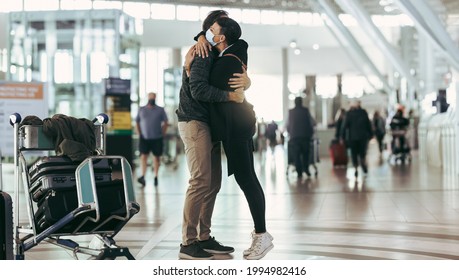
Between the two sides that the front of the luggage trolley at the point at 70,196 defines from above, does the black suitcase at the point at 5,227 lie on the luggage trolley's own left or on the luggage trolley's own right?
on the luggage trolley's own right

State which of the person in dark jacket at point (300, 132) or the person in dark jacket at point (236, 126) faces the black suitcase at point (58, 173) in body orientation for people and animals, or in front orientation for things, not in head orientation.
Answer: the person in dark jacket at point (236, 126)

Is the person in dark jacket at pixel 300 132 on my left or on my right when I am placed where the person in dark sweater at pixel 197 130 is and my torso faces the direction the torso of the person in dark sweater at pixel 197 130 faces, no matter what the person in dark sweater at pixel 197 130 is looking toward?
on my left

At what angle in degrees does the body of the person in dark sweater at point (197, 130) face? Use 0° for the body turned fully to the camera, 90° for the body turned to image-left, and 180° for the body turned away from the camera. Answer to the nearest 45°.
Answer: approximately 270°

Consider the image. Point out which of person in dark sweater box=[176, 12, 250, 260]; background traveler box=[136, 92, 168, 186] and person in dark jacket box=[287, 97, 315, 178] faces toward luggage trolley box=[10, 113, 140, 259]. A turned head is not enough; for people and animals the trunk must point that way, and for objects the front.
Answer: the background traveler

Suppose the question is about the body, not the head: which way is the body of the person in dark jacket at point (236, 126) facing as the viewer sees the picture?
to the viewer's left

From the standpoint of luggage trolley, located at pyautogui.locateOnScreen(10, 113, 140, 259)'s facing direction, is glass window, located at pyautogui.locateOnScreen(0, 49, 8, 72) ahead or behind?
behind

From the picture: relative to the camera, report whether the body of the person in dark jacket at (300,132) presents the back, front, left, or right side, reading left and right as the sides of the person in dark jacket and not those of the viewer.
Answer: back

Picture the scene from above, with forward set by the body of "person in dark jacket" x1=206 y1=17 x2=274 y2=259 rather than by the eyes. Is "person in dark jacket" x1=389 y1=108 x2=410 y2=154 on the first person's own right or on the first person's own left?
on the first person's own right

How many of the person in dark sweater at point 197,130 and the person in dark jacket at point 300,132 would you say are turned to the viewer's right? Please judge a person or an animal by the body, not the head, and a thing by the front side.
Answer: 1
